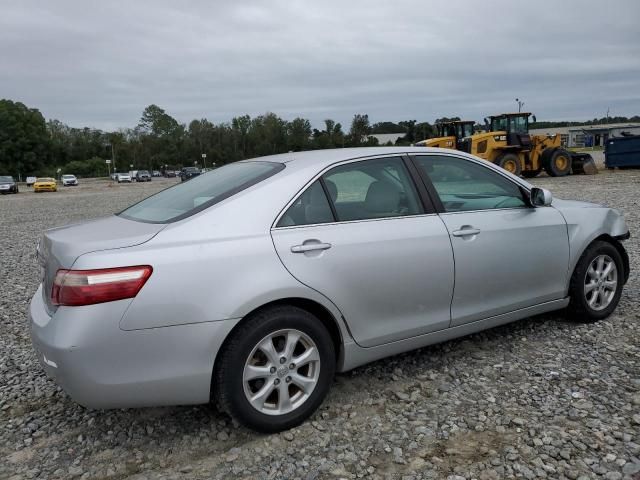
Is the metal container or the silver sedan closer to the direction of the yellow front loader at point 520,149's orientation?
the metal container

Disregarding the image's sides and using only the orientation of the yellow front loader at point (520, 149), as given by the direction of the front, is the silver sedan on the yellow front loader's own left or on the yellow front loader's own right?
on the yellow front loader's own right

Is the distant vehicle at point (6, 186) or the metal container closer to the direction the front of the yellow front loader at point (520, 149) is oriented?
the metal container

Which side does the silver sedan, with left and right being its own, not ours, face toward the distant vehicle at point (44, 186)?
left

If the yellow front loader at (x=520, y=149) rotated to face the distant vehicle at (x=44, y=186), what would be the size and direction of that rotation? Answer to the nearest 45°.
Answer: approximately 180°

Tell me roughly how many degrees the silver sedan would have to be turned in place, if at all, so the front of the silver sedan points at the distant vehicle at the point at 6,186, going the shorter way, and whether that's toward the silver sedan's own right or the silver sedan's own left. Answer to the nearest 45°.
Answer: approximately 90° to the silver sedan's own left

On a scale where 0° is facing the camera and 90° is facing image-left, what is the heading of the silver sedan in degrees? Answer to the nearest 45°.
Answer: approximately 225°

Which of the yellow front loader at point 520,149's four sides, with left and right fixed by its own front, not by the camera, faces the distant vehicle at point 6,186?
back

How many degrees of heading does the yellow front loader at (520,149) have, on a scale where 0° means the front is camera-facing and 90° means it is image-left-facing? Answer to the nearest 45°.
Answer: approximately 270°
